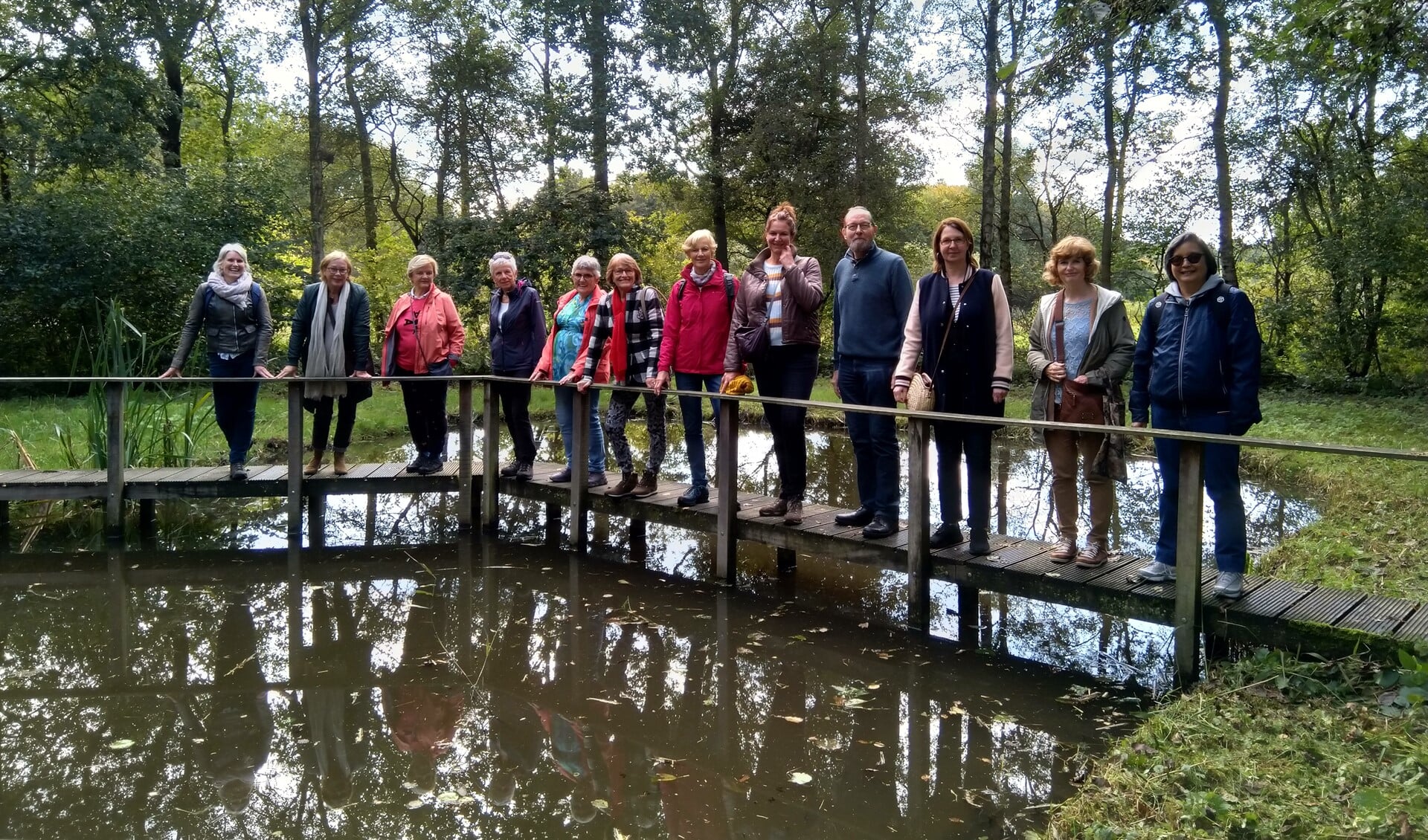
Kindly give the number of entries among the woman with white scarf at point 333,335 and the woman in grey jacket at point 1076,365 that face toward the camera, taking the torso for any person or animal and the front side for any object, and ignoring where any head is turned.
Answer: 2

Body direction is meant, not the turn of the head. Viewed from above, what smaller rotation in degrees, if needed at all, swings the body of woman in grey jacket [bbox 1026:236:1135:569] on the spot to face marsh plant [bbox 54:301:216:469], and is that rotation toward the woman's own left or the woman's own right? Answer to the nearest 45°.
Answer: approximately 90° to the woman's own right

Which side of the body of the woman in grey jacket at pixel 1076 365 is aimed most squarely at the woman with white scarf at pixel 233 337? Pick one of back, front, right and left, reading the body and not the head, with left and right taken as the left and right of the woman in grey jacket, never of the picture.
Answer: right

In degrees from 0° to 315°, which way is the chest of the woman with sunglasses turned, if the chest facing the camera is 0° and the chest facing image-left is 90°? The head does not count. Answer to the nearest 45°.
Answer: approximately 45°

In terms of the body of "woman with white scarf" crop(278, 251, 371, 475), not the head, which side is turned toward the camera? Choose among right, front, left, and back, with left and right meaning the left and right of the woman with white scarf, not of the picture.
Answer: front

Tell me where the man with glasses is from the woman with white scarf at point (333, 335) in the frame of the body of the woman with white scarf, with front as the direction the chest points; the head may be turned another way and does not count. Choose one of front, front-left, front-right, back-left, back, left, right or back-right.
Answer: front-left

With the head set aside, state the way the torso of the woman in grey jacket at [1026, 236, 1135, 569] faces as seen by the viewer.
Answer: toward the camera

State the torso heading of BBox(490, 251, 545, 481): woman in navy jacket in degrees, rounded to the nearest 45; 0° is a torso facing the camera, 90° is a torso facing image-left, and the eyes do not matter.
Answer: approximately 45°

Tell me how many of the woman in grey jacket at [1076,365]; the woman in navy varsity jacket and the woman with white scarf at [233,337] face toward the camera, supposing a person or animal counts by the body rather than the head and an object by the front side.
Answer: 3

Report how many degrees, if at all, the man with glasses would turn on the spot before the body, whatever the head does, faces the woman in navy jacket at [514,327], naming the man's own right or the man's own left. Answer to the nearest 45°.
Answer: approximately 90° to the man's own right

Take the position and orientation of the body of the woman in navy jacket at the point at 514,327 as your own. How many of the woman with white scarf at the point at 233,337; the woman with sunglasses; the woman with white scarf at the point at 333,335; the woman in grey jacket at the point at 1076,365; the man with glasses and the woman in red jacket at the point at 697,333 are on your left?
4

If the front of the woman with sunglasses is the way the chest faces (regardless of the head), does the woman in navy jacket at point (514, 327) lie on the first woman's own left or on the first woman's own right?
on the first woman's own right
